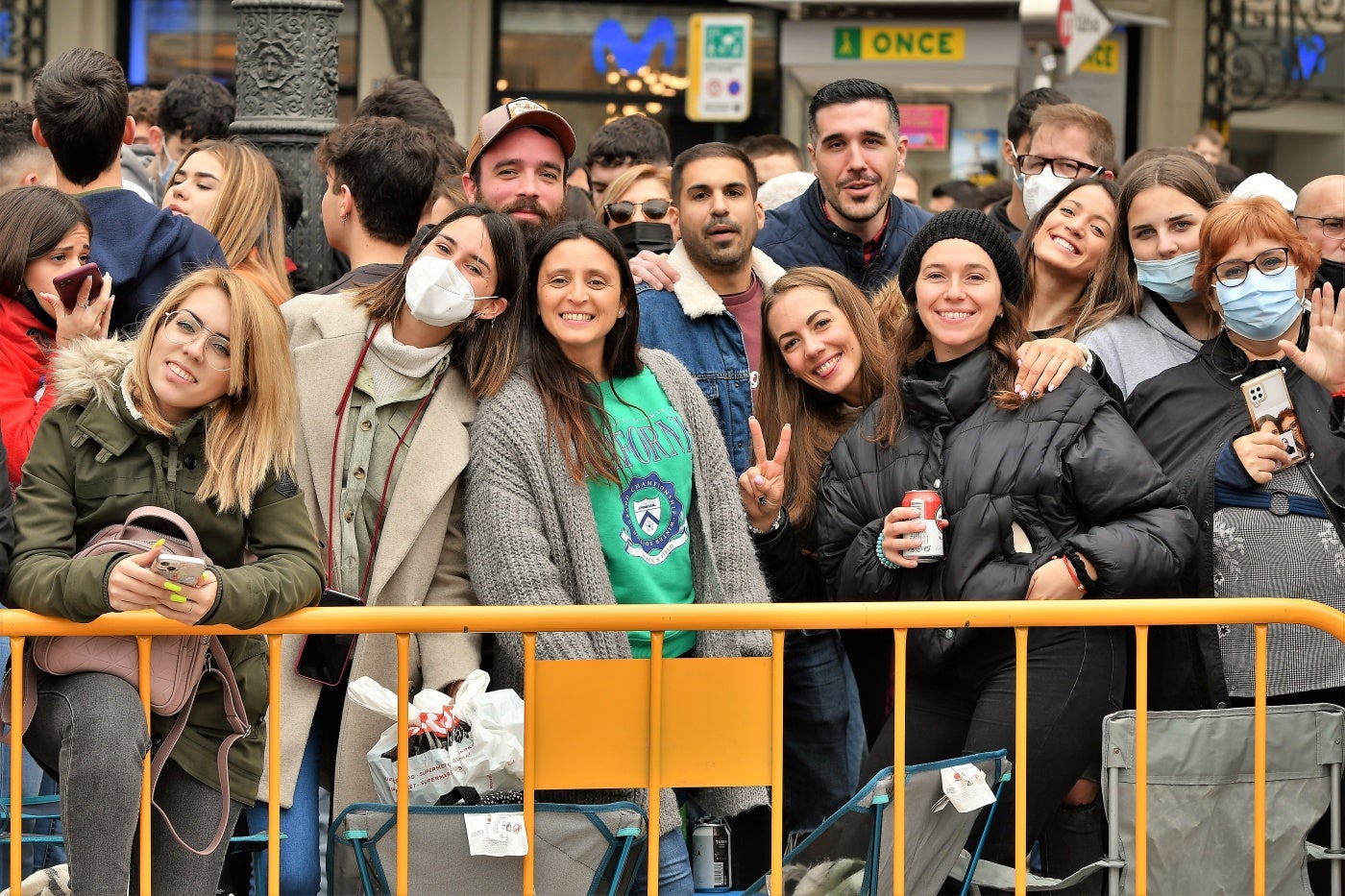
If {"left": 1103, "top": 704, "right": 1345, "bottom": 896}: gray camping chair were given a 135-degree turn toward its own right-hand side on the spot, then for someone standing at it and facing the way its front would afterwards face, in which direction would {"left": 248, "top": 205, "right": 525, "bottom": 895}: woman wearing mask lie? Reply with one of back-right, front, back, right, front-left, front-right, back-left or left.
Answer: back-right

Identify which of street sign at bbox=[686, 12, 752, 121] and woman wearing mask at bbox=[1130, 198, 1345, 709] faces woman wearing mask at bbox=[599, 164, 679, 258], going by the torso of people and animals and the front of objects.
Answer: the street sign

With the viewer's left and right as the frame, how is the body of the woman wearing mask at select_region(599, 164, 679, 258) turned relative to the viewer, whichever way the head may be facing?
facing the viewer

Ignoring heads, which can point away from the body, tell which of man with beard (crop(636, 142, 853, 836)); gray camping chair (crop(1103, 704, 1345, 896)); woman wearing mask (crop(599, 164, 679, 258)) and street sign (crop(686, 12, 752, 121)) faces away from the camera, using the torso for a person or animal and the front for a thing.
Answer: the gray camping chair

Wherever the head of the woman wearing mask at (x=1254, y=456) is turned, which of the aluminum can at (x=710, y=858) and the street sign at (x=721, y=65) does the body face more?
the aluminum can

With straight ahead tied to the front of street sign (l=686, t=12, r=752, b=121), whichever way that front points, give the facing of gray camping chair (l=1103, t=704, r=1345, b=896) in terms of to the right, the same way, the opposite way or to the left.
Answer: the opposite way

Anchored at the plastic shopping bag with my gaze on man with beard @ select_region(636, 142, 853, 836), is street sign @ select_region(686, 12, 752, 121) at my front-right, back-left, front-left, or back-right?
front-left

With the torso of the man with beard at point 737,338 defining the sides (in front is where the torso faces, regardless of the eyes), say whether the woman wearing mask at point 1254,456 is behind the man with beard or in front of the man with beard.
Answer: in front

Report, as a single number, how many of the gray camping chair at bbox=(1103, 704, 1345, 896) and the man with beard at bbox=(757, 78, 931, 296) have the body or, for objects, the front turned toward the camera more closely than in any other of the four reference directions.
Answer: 1

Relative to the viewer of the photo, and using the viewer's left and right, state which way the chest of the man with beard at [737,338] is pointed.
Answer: facing the viewer and to the right of the viewer

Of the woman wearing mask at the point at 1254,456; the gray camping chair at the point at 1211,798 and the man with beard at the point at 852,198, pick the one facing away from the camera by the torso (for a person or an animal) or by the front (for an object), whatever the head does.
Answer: the gray camping chair

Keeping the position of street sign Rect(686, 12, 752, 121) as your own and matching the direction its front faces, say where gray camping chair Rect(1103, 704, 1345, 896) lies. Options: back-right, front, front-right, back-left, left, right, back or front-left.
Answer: front
